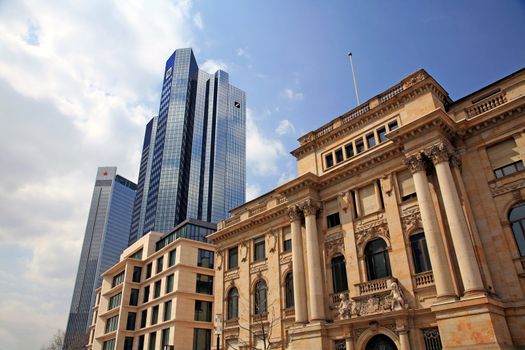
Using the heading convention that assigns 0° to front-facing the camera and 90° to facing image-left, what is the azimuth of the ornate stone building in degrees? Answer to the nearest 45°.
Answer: approximately 45°
